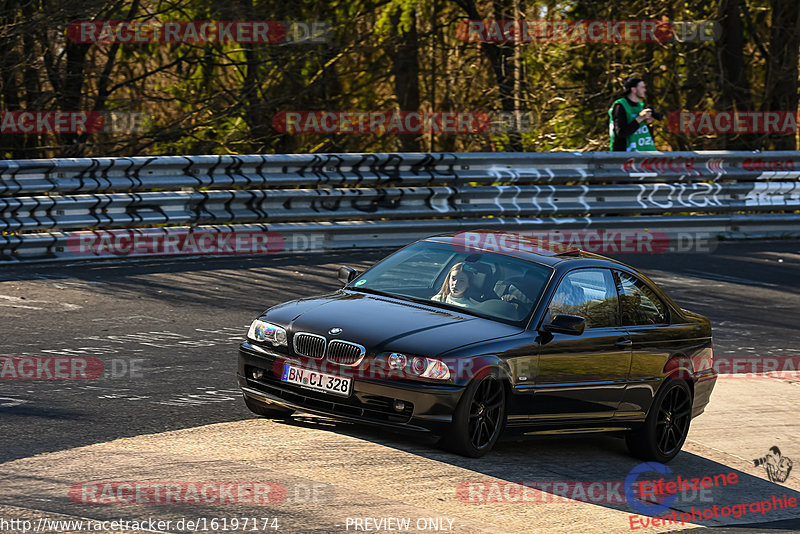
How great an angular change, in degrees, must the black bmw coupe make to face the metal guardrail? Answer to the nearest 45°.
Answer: approximately 135° to its right

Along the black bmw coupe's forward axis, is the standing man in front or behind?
behind

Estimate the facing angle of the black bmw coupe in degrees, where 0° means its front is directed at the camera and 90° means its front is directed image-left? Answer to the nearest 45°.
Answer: approximately 45°

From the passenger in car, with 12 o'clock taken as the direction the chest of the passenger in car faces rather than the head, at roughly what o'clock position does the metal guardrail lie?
The metal guardrail is roughly at 4 o'clock from the passenger in car.

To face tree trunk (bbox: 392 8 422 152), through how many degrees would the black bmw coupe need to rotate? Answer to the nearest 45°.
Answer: approximately 135° to its right

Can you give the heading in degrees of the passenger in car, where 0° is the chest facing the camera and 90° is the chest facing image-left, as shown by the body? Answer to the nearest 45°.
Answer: approximately 45°

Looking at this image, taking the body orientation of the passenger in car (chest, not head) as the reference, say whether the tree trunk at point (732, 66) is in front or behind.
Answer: behind

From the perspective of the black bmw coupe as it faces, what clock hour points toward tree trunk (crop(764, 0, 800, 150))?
The tree trunk is roughly at 5 o'clock from the black bmw coupe.

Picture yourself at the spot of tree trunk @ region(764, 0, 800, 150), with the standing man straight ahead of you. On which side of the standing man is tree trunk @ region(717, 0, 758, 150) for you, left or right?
right

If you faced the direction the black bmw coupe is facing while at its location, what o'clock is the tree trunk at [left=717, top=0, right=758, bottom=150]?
The tree trunk is roughly at 5 o'clock from the black bmw coupe.

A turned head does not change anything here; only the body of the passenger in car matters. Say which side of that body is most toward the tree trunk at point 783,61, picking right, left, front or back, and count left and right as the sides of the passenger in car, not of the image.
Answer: back
